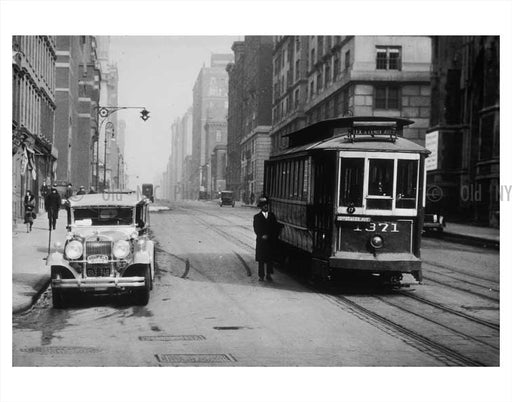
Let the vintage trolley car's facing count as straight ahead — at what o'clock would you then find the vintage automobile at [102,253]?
The vintage automobile is roughly at 2 o'clock from the vintage trolley car.

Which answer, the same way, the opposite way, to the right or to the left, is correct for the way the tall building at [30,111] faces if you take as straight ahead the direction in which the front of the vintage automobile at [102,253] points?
to the left

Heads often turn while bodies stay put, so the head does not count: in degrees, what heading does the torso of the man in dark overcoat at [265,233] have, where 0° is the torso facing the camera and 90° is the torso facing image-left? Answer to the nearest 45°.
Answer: approximately 0°

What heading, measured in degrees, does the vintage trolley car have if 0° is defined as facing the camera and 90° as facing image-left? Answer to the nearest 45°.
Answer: approximately 315°

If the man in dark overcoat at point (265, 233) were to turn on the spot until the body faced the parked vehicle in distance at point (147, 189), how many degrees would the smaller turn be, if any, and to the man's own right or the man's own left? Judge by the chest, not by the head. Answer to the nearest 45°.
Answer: approximately 135° to the man's own right

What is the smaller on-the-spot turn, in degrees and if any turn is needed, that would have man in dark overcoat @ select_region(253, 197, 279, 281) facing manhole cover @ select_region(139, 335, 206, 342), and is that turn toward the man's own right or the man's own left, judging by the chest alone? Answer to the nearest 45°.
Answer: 0° — they already face it

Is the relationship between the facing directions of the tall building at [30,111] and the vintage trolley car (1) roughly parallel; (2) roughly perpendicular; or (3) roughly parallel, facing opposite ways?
roughly perpendicular

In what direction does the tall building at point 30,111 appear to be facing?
to the viewer's right

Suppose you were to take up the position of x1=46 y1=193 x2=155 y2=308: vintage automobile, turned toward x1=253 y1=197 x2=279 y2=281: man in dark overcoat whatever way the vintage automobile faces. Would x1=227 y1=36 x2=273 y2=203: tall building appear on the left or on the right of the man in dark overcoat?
left

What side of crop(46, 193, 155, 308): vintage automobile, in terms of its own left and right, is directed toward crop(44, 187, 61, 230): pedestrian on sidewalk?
back
